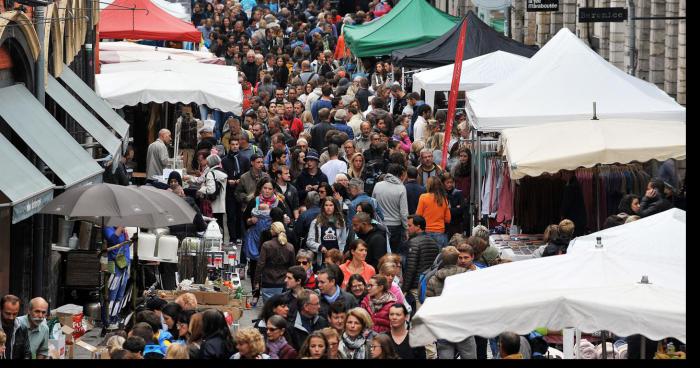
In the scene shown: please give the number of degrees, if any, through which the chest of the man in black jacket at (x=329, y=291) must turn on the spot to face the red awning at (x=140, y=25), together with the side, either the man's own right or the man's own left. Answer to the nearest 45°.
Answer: approximately 135° to the man's own right

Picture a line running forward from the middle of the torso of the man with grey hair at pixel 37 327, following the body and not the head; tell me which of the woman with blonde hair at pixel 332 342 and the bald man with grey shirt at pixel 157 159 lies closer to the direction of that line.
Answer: the woman with blonde hair

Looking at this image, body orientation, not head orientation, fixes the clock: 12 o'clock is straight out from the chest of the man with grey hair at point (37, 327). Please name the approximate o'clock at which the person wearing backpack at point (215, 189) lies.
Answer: The person wearing backpack is roughly at 8 o'clock from the man with grey hair.

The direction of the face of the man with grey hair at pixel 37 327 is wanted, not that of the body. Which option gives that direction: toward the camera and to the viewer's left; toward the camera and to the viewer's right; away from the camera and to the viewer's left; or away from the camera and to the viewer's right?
toward the camera and to the viewer's right

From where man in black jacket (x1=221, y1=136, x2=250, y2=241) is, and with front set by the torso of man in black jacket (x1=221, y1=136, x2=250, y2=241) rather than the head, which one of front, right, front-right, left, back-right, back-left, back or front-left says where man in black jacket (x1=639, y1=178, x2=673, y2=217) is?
front-left

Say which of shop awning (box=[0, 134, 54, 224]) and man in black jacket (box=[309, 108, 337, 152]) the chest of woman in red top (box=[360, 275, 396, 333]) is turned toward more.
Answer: the shop awning

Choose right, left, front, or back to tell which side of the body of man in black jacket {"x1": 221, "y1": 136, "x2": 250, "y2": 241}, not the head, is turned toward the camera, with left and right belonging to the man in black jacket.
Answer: front

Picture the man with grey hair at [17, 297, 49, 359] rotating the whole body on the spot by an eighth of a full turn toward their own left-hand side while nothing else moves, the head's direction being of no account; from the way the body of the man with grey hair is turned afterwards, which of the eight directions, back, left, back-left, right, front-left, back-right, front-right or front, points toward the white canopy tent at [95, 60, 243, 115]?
left
